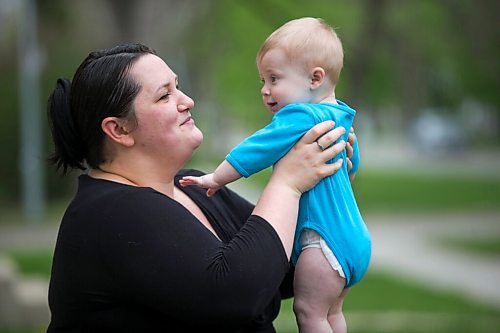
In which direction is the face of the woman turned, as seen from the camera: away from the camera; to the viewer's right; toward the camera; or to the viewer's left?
to the viewer's right

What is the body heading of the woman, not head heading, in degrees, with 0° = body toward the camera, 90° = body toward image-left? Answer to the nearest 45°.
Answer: approximately 270°
